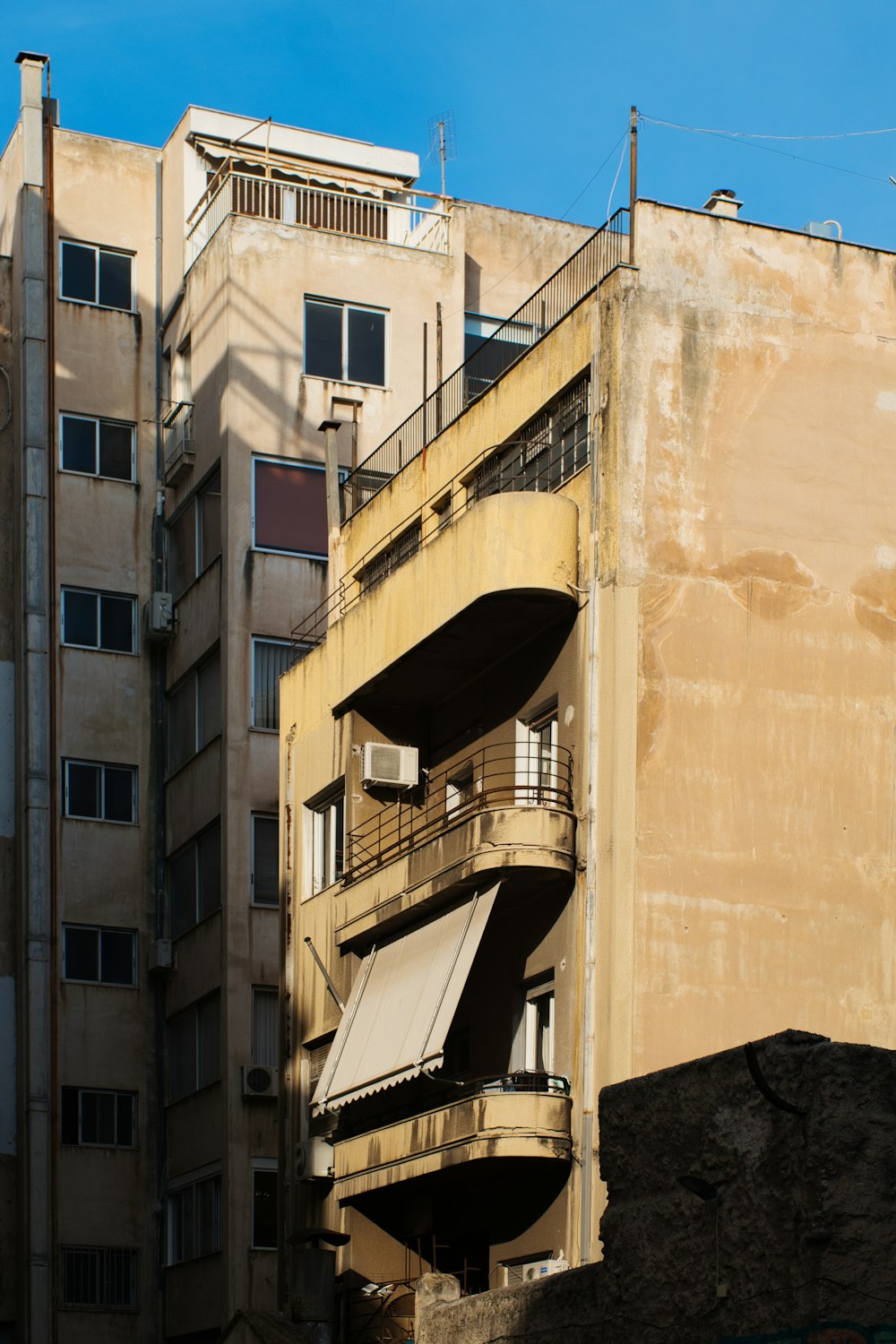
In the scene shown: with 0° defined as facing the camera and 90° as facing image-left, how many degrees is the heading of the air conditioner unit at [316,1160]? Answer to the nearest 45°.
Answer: approximately 45°

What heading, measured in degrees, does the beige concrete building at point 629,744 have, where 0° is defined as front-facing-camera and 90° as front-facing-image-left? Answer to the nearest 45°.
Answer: approximately 45°

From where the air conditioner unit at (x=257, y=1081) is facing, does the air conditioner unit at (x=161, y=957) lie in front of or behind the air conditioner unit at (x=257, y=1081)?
behind

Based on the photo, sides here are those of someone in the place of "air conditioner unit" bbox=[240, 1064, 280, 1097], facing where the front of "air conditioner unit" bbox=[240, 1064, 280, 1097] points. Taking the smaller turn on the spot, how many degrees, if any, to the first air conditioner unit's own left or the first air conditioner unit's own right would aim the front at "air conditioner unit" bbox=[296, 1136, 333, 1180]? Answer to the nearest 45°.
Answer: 0° — it already faces it
